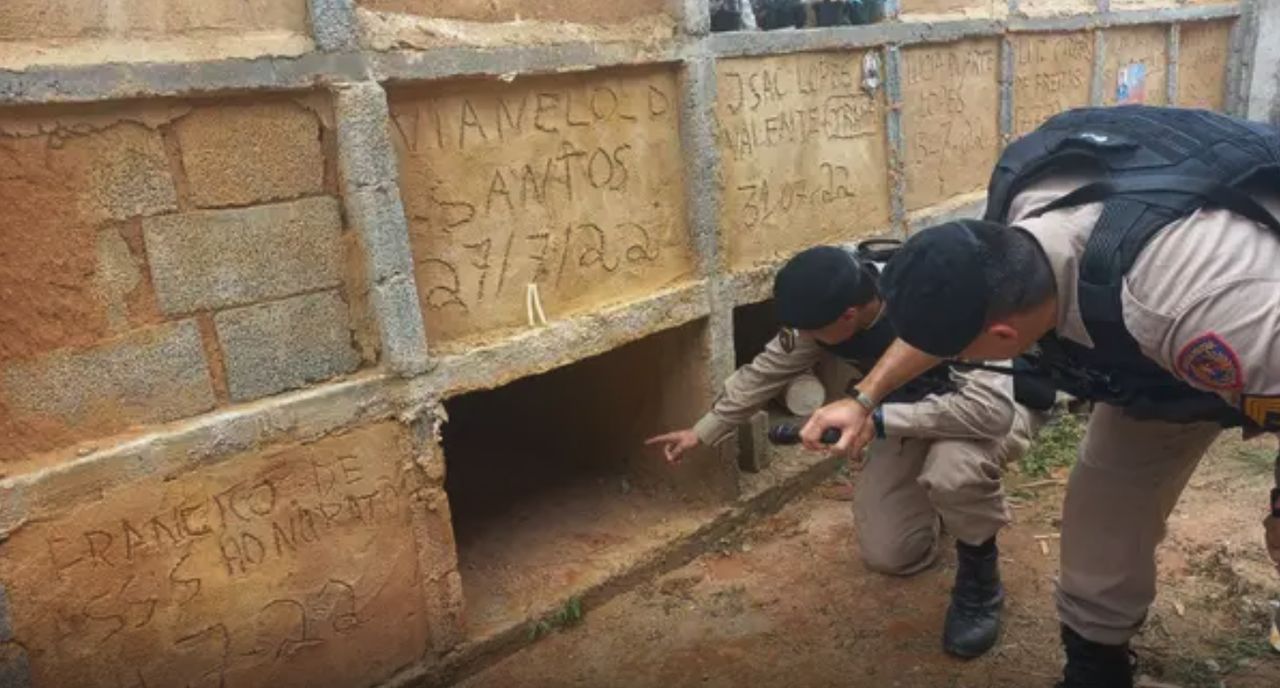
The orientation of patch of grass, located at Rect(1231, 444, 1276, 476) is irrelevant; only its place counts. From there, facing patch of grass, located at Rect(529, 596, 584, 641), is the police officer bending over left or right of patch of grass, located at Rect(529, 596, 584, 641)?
left

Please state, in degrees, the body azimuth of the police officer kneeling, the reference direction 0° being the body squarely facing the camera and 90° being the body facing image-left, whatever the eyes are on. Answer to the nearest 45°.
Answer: approximately 45°

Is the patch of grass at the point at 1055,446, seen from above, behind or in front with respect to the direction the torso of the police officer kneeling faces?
behind

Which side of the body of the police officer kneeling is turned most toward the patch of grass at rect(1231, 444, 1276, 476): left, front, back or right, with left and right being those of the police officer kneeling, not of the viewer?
back

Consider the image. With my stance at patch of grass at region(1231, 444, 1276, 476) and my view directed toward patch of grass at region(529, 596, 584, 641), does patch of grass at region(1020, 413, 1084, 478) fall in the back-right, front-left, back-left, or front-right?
front-right
